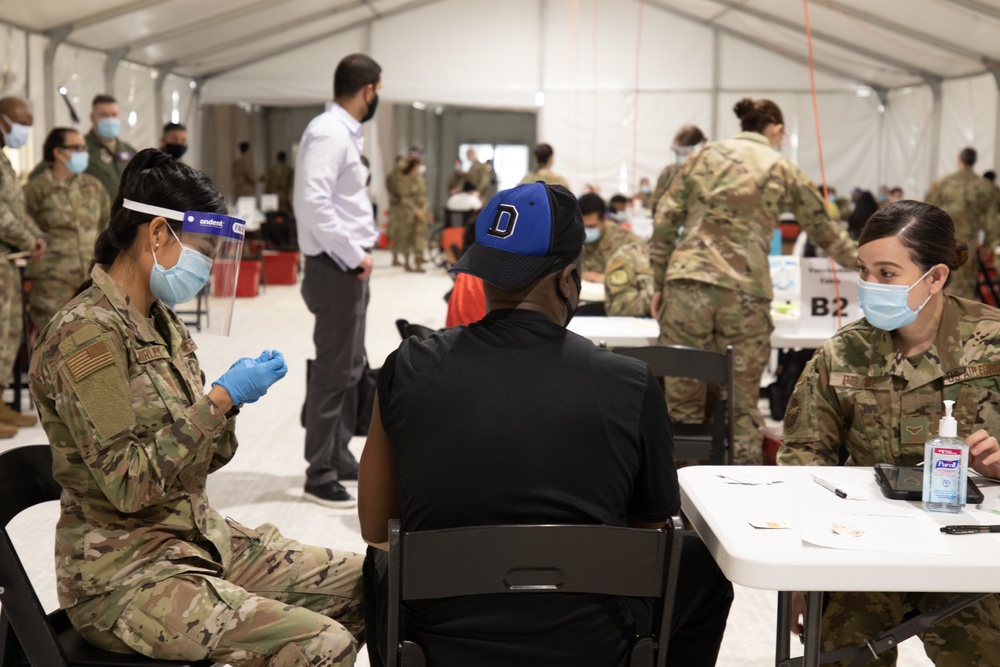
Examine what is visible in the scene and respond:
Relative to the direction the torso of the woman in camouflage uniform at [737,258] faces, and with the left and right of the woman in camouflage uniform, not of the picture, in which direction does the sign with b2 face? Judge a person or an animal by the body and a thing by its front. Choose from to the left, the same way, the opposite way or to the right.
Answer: the opposite way

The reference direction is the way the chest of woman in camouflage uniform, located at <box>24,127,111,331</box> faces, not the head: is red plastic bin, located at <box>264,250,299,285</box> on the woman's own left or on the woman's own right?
on the woman's own left

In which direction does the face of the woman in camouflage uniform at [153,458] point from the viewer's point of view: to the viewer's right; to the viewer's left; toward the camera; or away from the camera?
to the viewer's right

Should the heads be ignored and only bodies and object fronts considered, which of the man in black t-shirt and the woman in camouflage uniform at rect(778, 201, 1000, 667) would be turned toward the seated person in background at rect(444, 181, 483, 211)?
the man in black t-shirt

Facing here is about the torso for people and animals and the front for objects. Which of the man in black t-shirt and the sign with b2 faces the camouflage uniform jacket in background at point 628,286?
the man in black t-shirt

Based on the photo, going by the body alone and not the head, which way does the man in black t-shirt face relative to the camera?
away from the camera

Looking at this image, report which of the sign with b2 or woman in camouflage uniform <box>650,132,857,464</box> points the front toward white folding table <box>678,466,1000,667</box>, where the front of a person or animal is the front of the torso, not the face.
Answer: the sign with b2

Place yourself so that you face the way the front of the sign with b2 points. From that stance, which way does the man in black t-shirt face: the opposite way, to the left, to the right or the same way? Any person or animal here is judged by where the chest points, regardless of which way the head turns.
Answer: the opposite way

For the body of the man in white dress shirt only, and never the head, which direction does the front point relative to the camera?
to the viewer's right

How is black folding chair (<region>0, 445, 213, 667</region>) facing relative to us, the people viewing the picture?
facing to the right of the viewer

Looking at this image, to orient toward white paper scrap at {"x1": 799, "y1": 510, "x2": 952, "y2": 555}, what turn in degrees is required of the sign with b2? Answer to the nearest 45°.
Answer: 0° — it already faces it

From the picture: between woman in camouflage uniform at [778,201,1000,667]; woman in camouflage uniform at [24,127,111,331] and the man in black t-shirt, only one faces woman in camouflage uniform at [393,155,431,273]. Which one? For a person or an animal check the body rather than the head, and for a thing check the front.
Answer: the man in black t-shirt

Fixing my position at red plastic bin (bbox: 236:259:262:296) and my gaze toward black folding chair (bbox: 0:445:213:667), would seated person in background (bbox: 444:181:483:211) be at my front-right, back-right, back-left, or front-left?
back-left
